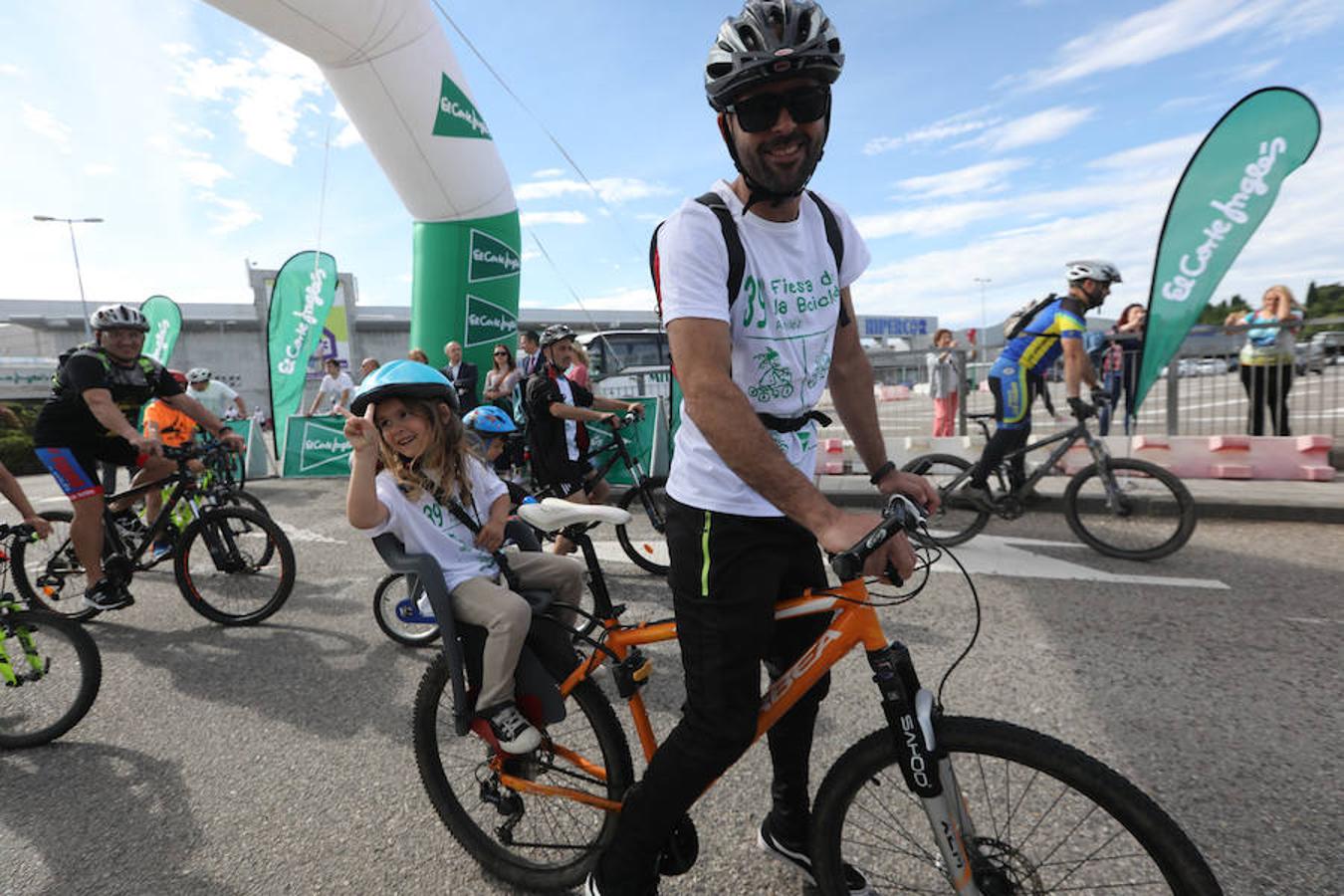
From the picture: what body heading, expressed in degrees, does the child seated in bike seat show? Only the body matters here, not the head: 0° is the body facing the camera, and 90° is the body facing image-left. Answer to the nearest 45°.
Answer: approximately 315°

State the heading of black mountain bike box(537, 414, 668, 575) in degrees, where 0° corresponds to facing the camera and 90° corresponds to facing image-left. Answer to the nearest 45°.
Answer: approximately 270°

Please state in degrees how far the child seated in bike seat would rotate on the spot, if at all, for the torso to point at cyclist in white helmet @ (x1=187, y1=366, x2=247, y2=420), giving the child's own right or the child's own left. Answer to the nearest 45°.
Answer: approximately 135° to the child's own left

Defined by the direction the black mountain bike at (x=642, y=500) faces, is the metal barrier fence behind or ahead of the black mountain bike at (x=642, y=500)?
ahead

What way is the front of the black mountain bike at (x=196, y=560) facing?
to the viewer's right

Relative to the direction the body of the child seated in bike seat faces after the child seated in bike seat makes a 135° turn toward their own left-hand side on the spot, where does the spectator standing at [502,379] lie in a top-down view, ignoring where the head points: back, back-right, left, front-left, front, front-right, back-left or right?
front

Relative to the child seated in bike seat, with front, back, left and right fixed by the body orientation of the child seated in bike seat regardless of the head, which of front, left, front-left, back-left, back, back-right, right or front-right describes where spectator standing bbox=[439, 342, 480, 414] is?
back-left

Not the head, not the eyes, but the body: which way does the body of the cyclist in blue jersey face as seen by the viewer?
to the viewer's right

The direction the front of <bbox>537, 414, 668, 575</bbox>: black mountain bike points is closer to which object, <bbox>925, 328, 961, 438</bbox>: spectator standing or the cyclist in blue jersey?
the cyclist in blue jersey

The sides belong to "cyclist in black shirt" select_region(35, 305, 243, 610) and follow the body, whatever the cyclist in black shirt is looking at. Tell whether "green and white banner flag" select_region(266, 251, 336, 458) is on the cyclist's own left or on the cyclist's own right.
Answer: on the cyclist's own left

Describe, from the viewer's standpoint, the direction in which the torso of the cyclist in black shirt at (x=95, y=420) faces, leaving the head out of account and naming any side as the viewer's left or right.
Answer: facing the viewer and to the right of the viewer

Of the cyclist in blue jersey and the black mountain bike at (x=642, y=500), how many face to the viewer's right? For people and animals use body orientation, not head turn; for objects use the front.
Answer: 2

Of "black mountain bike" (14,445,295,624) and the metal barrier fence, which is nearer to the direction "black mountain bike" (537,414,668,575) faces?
the metal barrier fence

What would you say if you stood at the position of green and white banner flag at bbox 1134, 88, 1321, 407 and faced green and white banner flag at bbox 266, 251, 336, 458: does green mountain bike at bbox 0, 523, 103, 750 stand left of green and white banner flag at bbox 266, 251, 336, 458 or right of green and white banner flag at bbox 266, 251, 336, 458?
left

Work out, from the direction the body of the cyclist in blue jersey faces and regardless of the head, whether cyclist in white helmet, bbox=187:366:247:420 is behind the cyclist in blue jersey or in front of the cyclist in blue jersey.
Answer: behind
